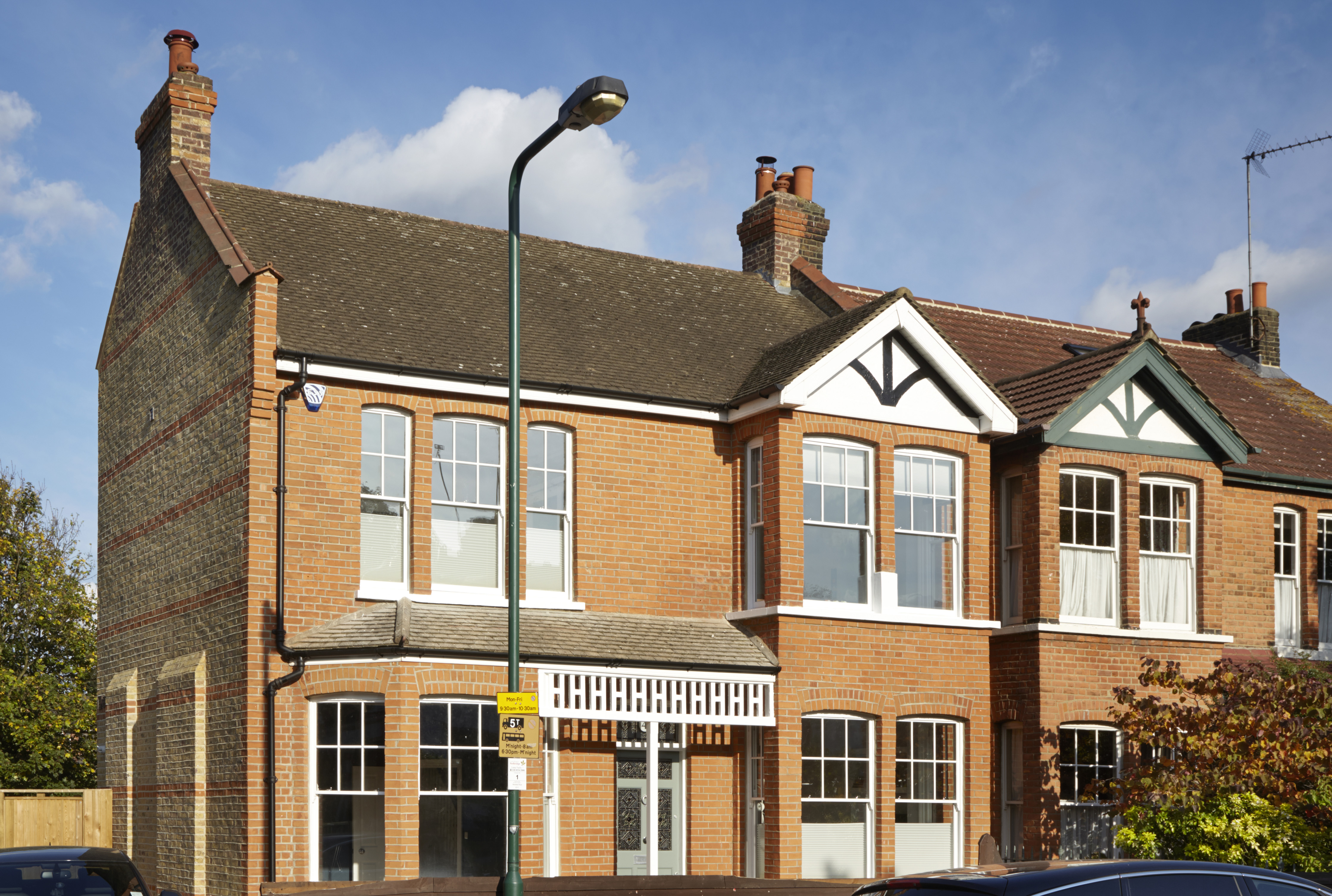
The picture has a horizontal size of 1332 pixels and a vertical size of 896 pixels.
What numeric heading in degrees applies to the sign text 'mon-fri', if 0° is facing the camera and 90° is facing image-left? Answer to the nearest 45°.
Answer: approximately 0°

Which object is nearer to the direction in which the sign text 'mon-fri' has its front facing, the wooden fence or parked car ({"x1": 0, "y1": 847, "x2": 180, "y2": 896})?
the parked car

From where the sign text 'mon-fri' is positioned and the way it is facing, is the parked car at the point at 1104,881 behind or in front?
in front

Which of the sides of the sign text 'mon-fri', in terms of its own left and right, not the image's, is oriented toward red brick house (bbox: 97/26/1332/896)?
back

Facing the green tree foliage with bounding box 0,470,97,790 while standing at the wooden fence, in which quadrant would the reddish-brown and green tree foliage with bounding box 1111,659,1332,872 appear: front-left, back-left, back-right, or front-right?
back-right

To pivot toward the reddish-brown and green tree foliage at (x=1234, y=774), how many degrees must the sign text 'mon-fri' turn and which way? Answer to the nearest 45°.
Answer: approximately 135° to its left
